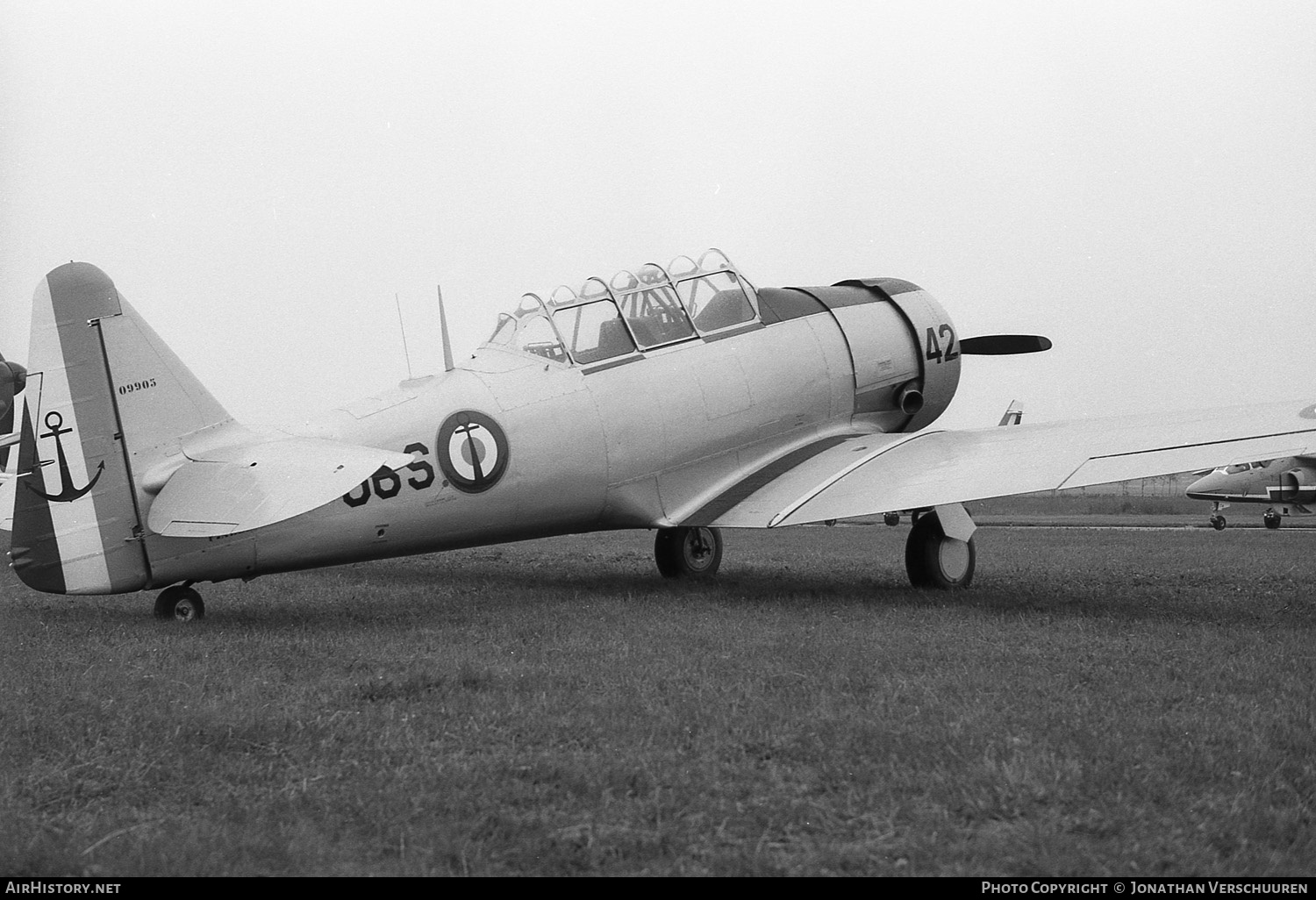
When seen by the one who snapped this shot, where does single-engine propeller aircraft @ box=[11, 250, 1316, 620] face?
facing away from the viewer and to the right of the viewer

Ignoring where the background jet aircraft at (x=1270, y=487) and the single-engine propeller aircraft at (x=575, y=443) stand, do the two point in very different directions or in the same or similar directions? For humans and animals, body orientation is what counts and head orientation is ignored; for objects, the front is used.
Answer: very different directions

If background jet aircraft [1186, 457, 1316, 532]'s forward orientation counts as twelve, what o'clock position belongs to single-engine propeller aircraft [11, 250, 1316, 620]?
The single-engine propeller aircraft is roughly at 11 o'clock from the background jet aircraft.

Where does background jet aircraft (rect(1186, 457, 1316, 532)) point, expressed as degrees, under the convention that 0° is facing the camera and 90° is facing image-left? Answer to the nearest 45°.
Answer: approximately 45°

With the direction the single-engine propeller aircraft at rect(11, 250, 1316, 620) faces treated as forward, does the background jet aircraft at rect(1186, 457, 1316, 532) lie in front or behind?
in front
